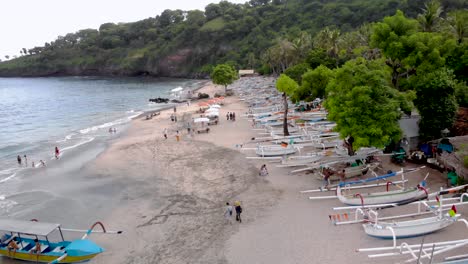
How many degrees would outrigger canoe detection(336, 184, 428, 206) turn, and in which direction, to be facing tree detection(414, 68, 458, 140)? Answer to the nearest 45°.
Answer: approximately 90° to its right

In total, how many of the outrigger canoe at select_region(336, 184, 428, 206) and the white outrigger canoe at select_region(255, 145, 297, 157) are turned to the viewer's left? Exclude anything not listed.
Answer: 2

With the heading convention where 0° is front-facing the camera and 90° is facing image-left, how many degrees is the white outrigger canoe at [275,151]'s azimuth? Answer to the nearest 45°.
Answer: approximately 90°

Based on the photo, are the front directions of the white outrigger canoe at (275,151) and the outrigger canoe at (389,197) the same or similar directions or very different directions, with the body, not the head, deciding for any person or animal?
same or similar directions

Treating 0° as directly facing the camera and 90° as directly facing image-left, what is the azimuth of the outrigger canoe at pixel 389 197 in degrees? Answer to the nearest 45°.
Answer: approximately 90°

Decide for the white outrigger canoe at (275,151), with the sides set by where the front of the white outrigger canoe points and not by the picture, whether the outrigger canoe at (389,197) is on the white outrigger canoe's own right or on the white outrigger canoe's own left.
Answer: on the white outrigger canoe's own left

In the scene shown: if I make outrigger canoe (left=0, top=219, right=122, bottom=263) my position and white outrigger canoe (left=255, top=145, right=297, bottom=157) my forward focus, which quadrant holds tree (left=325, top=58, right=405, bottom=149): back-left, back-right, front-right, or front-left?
front-right

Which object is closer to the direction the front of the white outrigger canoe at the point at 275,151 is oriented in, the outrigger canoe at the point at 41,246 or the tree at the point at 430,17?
the outrigger canoe

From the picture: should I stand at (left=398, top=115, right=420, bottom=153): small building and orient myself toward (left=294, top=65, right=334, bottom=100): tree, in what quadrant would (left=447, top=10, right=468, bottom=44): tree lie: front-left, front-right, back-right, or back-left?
front-right

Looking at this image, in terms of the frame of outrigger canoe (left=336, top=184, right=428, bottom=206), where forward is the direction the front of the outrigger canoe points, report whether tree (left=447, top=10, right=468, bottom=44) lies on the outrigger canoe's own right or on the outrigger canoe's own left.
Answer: on the outrigger canoe's own right

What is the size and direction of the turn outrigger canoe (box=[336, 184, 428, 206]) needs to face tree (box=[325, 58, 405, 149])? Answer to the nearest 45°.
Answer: approximately 90° to its right
